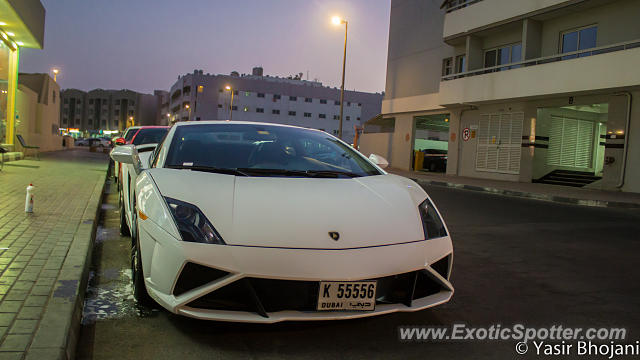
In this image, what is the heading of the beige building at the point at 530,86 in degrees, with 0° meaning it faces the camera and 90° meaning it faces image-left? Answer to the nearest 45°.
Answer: approximately 45°

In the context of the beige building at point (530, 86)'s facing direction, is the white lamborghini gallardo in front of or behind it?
in front
